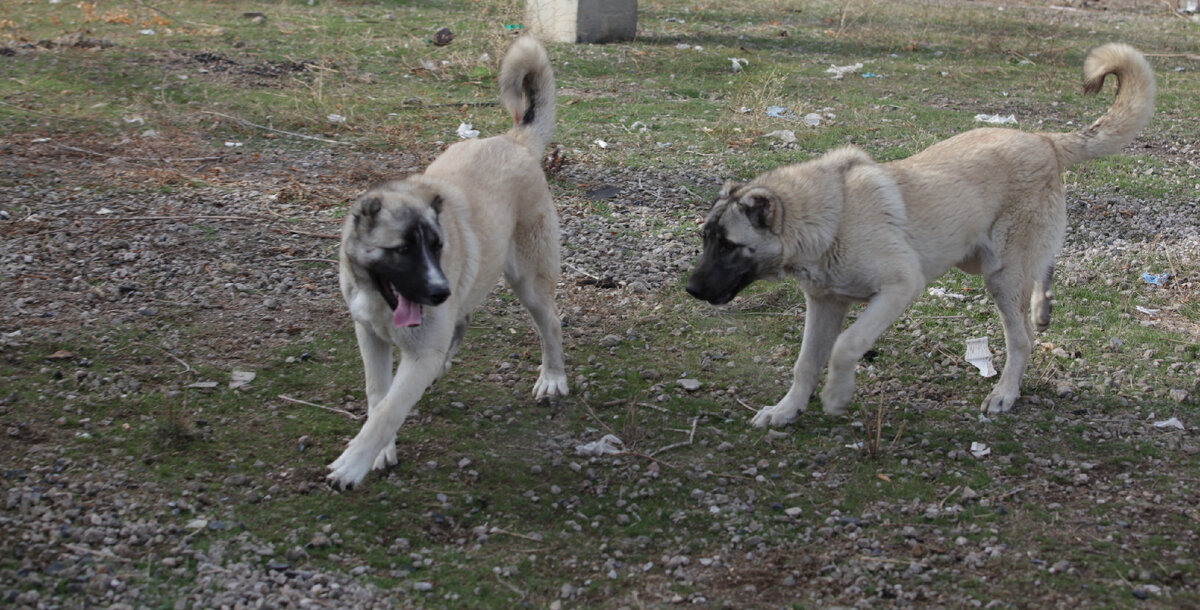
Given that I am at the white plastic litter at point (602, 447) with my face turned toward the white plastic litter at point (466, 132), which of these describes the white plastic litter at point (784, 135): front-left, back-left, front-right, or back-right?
front-right

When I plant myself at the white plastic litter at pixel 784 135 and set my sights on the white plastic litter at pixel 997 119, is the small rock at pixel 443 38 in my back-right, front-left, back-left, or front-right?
back-left

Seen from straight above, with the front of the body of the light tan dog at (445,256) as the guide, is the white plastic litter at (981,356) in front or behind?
behind

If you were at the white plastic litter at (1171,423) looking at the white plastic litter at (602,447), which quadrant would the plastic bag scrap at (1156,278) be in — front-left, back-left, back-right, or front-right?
back-right

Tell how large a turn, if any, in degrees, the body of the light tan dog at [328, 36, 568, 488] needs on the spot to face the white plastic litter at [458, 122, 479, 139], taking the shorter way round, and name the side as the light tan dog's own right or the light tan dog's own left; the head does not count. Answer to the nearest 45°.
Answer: approximately 135° to the light tan dog's own right

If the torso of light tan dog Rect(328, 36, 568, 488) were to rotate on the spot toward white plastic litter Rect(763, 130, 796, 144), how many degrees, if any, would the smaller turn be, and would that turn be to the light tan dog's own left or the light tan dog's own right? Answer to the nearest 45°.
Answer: approximately 180°

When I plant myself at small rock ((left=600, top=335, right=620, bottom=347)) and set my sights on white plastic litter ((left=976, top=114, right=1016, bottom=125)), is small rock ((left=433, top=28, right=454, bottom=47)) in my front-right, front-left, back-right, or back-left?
front-left

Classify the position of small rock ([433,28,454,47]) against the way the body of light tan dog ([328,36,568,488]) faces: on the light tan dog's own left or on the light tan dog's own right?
on the light tan dog's own right

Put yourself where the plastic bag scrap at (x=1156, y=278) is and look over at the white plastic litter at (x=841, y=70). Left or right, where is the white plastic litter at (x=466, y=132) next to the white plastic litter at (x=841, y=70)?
left

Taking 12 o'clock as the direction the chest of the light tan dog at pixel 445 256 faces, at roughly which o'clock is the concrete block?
The concrete block is roughly at 5 o'clock from the light tan dog.

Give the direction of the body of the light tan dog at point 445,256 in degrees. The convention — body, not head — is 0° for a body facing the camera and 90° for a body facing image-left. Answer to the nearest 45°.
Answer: approximately 45°

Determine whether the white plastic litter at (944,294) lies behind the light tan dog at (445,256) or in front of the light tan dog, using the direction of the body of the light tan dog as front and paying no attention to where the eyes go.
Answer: behind

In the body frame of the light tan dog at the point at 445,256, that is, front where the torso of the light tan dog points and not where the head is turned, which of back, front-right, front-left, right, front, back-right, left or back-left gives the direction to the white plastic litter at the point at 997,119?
back

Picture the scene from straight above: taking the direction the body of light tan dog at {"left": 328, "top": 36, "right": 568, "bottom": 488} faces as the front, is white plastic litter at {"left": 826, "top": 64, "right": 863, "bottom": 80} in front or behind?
behind
